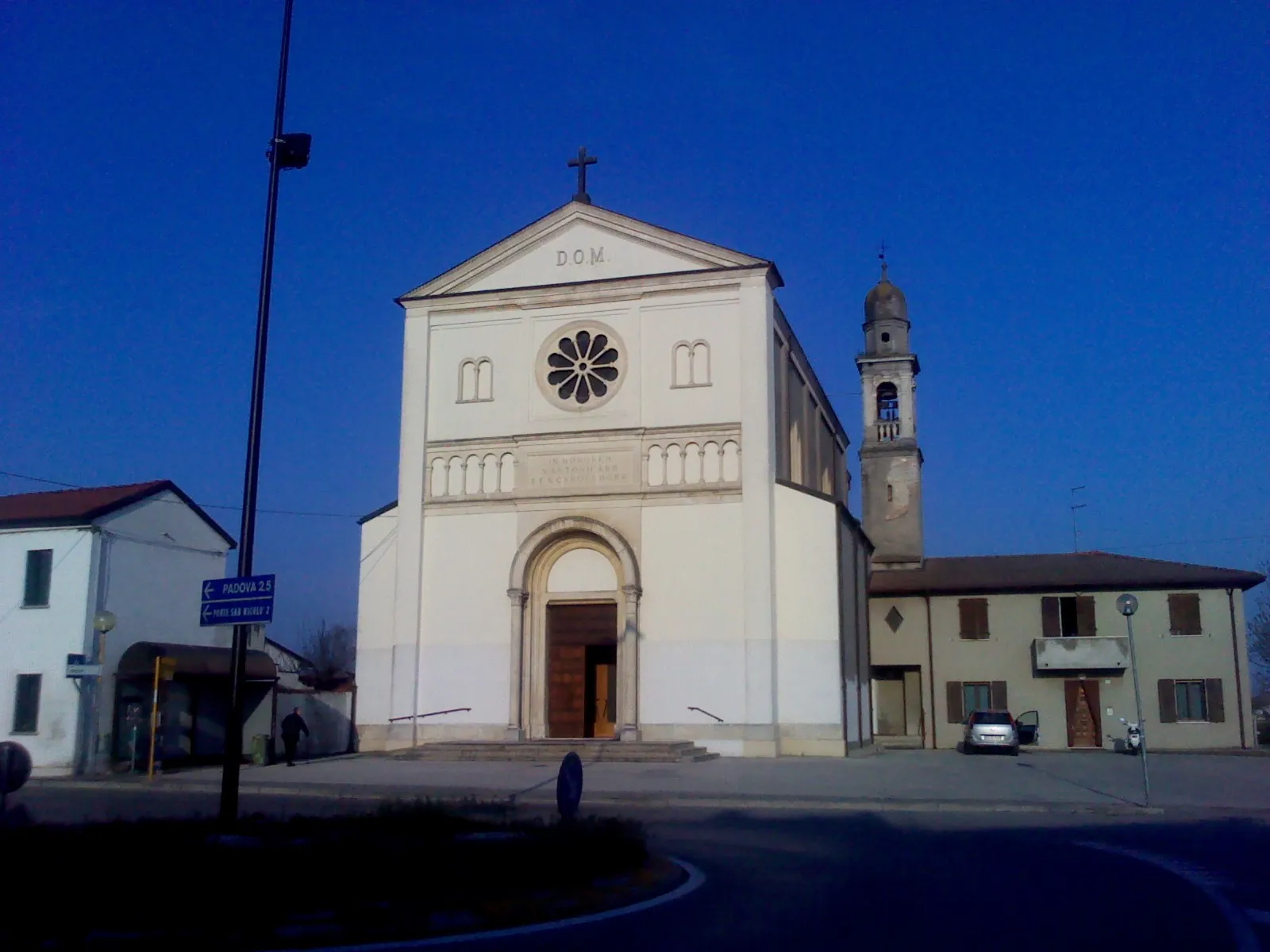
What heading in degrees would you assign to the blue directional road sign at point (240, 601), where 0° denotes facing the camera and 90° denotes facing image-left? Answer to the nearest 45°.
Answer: approximately 0°

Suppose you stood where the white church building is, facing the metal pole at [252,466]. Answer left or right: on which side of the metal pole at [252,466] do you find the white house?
right

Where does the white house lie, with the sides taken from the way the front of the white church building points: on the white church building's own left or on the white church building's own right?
on the white church building's own right

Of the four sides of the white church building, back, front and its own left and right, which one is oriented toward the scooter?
left

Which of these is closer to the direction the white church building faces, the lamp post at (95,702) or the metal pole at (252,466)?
the metal pole

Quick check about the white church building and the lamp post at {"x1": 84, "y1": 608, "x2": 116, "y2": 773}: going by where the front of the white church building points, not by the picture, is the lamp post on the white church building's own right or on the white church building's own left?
on the white church building's own right

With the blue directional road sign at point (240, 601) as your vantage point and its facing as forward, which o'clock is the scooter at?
The scooter is roughly at 8 o'clock from the blue directional road sign.
